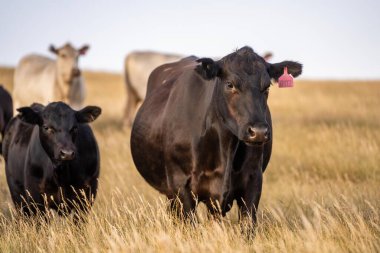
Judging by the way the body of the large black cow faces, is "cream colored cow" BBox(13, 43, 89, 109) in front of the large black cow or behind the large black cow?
behind

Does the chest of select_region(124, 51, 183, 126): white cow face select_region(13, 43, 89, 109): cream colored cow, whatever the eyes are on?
no

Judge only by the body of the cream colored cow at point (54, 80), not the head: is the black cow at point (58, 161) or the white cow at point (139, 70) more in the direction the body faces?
the black cow

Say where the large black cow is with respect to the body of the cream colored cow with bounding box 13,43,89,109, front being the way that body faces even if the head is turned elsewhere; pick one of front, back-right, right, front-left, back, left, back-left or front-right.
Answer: front-right

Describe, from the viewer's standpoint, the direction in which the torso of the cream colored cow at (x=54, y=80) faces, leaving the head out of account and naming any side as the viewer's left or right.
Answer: facing the viewer and to the right of the viewer

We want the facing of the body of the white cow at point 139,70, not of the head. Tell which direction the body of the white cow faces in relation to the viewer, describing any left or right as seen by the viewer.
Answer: facing to the right of the viewer

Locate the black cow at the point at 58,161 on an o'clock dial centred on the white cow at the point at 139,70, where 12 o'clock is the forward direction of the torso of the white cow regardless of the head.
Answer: The black cow is roughly at 3 o'clock from the white cow.

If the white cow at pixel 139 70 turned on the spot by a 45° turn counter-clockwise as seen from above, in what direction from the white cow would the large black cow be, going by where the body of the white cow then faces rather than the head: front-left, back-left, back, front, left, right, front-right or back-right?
back-right

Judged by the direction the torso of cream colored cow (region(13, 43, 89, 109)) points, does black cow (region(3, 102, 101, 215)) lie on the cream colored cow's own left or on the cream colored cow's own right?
on the cream colored cow's own right

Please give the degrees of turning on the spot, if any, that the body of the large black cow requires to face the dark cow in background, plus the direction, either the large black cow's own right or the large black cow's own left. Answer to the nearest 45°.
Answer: approximately 180°

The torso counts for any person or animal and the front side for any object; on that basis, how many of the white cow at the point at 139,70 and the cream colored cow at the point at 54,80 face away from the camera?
0
